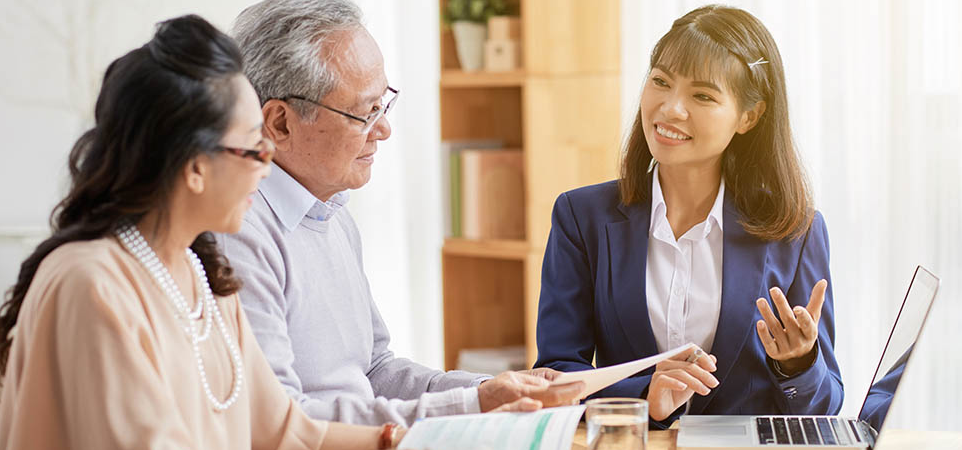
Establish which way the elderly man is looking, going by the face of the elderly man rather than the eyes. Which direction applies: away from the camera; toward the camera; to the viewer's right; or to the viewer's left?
to the viewer's right

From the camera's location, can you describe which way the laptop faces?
facing to the left of the viewer

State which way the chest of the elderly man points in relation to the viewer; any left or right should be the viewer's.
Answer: facing to the right of the viewer

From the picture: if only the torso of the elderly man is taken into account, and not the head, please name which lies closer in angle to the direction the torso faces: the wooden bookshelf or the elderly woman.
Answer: the wooden bookshelf

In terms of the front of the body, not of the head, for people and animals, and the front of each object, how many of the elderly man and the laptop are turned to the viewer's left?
1

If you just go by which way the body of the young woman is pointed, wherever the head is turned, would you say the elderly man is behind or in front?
in front

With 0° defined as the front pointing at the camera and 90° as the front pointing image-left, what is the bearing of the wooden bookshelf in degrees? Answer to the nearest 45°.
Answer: approximately 45°

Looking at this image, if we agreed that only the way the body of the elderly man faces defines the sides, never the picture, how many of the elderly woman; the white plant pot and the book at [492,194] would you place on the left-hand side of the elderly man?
2
